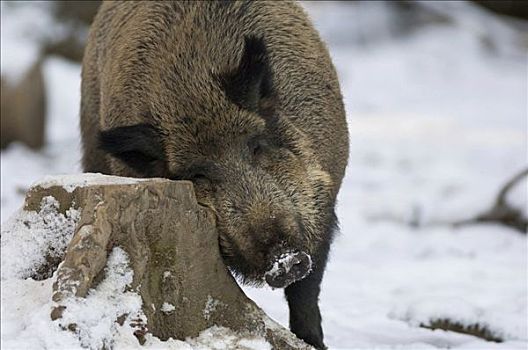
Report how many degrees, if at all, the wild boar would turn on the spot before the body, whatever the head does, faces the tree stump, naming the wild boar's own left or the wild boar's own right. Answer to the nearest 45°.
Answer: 0° — it already faces it

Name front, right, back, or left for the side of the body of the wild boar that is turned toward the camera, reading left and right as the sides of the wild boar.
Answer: front
